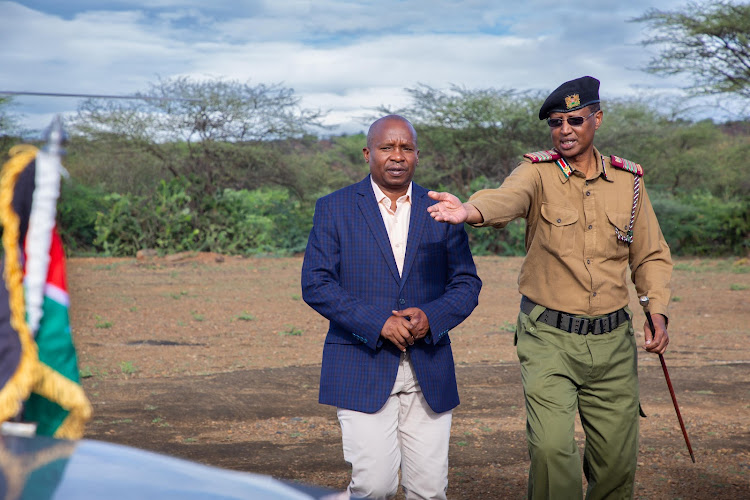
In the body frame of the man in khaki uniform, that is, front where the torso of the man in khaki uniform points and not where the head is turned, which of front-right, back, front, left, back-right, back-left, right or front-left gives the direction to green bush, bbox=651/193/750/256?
back

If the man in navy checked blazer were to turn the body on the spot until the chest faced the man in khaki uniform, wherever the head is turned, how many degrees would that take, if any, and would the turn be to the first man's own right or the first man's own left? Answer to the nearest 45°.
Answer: approximately 90° to the first man's own left

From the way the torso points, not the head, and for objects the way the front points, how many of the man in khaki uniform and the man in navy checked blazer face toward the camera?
2

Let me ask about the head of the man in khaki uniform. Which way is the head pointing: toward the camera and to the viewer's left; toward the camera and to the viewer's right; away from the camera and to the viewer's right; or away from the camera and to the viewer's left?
toward the camera and to the viewer's left

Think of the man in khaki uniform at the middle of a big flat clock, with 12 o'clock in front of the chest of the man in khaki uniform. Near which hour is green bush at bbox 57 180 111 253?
The green bush is roughly at 5 o'clock from the man in khaki uniform.

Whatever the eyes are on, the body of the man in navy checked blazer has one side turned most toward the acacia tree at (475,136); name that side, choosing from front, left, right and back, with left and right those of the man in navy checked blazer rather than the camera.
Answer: back

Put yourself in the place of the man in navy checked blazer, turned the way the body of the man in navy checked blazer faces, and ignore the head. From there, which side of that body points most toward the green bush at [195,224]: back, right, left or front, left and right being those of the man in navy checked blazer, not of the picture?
back

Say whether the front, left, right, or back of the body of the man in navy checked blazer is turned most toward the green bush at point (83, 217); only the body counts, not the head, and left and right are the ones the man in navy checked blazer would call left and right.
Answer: back

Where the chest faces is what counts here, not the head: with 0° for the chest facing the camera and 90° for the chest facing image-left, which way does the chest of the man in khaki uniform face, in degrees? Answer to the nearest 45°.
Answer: approximately 0°
